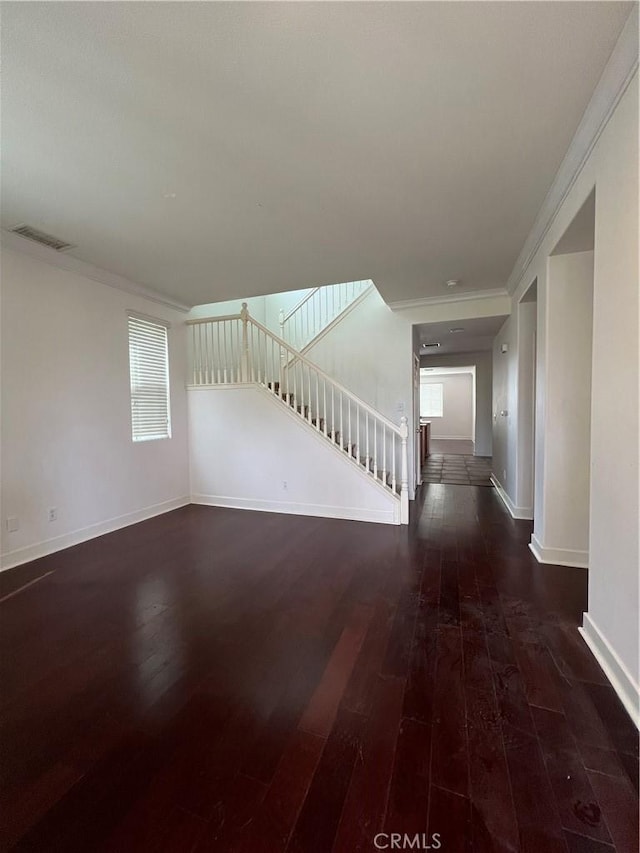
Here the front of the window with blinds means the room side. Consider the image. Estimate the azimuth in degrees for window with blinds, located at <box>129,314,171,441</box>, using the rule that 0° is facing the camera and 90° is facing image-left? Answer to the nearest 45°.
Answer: approximately 315°

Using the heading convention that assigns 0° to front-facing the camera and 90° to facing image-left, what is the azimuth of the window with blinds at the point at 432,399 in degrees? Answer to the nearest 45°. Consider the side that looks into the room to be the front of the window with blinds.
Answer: approximately 0°

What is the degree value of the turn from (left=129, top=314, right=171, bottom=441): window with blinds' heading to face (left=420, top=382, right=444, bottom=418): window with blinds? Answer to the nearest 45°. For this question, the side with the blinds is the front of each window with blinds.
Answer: approximately 90° to its left

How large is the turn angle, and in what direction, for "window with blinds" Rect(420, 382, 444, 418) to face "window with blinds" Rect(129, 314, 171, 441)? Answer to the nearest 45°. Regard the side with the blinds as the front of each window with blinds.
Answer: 0° — it already faces it

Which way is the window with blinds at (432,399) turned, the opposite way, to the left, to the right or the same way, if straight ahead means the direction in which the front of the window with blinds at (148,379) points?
to the right
